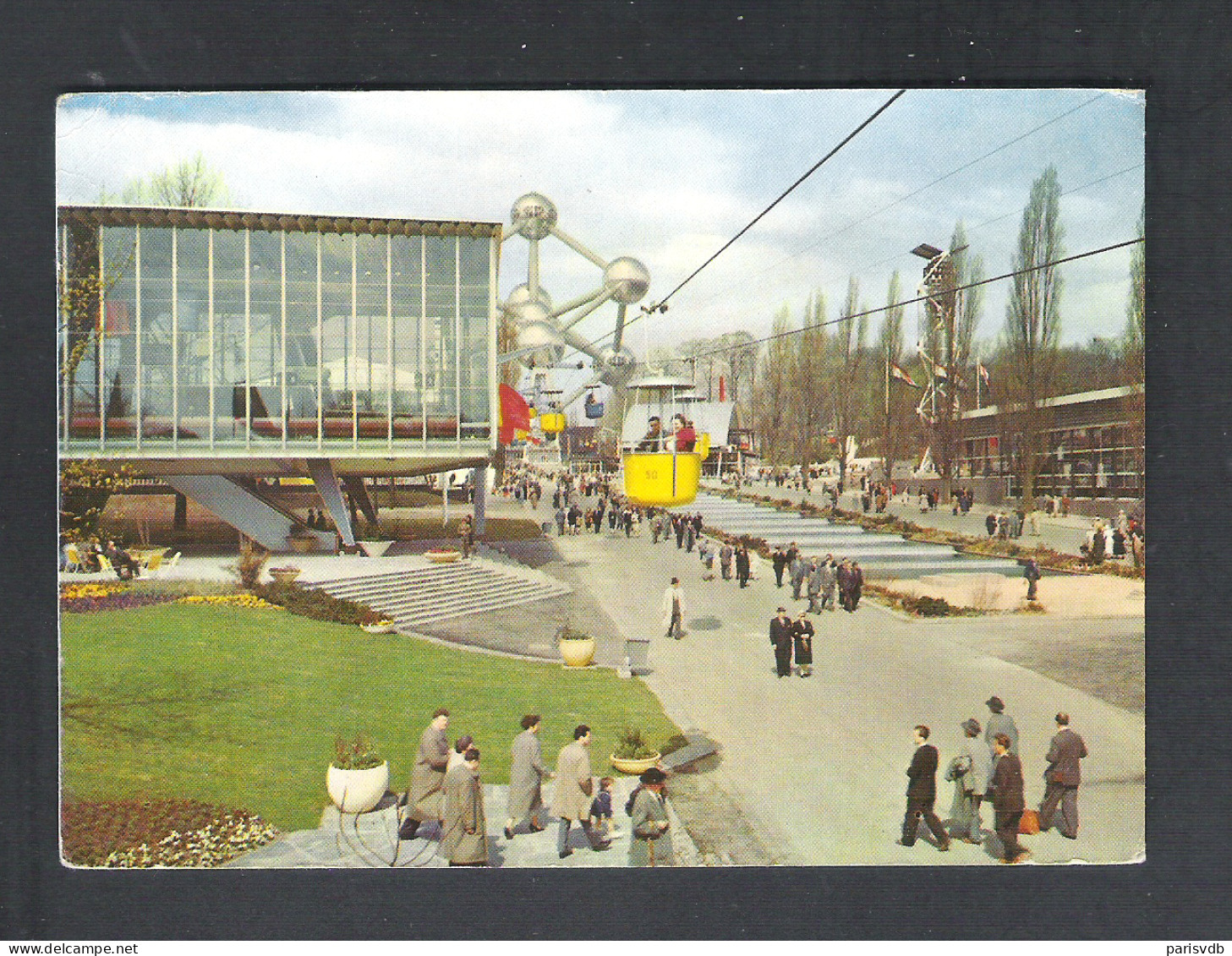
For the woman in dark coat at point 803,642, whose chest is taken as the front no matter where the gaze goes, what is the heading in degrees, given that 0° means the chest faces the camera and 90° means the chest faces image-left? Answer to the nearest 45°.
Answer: approximately 0°

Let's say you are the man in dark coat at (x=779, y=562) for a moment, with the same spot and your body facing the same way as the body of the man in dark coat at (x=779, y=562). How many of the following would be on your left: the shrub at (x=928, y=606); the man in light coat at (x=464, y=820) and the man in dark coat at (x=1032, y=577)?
2

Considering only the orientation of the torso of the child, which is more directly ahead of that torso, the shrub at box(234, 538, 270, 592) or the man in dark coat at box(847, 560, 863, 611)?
the man in dark coat

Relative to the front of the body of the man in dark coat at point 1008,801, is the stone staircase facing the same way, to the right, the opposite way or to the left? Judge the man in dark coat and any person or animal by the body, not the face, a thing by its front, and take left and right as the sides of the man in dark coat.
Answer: the opposite way
